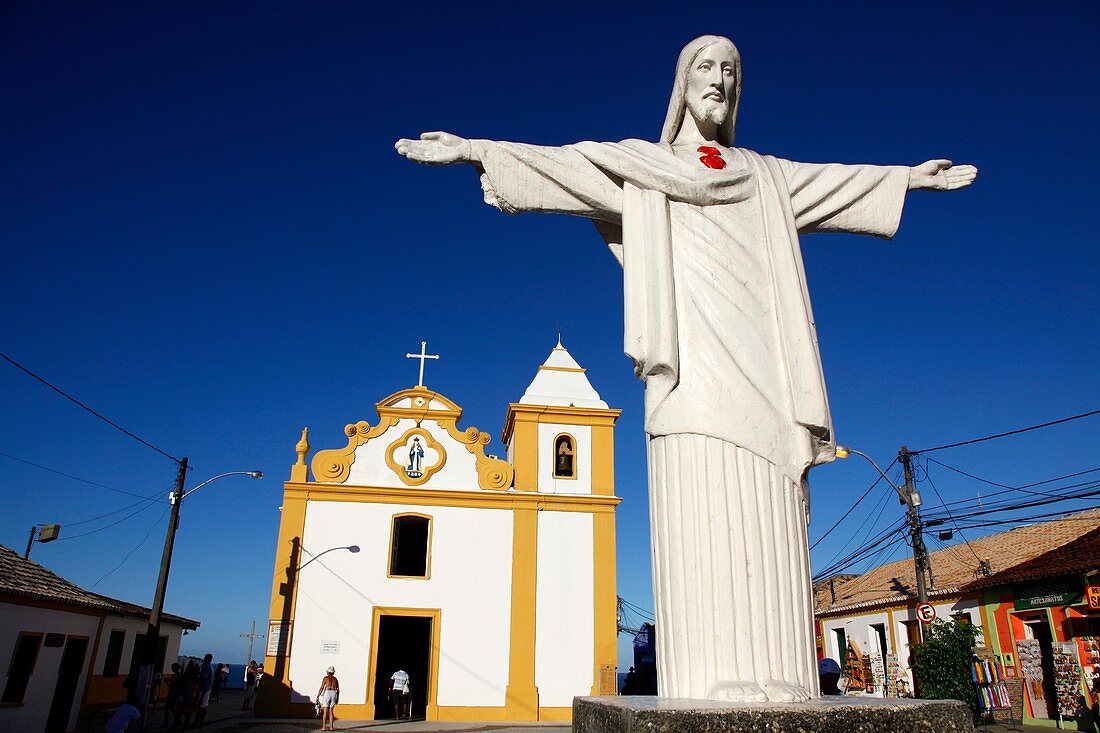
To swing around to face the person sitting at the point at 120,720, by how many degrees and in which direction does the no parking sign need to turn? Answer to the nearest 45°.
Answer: approximately 45° to its right

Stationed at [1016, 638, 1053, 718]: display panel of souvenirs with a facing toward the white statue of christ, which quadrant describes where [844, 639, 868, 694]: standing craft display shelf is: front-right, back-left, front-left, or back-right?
back-right

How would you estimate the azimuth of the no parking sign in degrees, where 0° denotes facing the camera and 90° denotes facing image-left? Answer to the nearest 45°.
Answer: approximately 0°

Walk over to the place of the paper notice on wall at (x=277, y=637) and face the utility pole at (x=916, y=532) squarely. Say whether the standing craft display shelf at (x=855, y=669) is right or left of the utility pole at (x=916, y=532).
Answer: left

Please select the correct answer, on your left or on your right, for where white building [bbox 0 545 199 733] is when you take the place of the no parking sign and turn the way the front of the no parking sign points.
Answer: on your right

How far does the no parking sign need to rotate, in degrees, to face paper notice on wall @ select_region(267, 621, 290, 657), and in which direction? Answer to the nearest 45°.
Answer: approximately 90° to its right

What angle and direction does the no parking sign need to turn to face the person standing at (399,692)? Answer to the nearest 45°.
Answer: approximately 90° to its right

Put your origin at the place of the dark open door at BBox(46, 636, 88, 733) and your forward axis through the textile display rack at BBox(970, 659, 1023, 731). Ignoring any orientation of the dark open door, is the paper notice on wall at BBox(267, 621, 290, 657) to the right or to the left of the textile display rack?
left

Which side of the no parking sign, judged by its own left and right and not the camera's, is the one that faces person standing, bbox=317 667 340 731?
right
